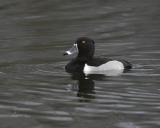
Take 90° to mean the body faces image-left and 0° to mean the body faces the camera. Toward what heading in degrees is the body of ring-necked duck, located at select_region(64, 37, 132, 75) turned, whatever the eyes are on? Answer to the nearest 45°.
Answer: approximately 90°
